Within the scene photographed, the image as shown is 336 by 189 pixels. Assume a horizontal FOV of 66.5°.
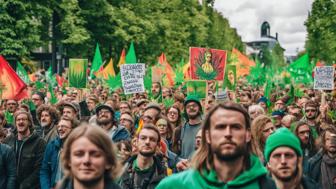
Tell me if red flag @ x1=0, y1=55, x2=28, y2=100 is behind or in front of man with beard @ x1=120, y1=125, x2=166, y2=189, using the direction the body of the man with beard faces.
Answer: behind

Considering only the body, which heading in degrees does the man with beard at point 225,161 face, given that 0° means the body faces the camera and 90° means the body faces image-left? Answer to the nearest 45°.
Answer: approximately 0°

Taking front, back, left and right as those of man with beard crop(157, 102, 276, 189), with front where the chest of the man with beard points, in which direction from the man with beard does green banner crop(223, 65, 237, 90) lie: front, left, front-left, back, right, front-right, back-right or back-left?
back

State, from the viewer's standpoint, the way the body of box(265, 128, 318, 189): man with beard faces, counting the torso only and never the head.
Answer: toward the camera

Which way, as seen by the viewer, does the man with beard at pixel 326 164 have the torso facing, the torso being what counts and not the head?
toward the camera
